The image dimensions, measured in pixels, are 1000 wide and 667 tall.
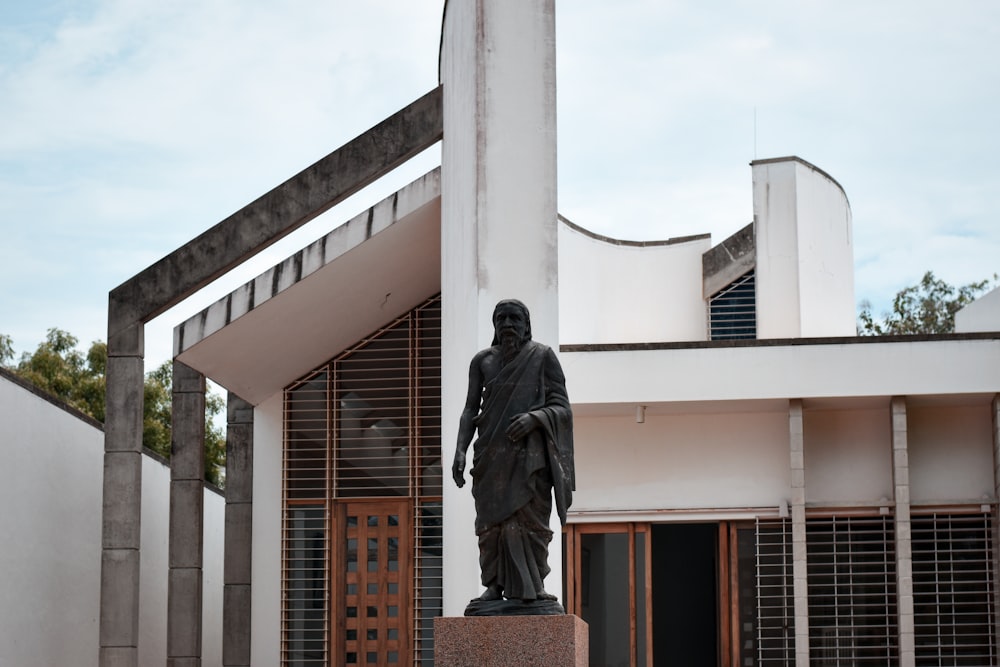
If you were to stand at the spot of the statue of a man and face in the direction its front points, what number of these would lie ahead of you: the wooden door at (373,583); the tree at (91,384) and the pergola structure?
0

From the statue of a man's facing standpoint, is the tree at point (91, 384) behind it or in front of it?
behind

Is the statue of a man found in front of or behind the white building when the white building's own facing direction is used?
in front

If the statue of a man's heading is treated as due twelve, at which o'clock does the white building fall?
The white building is roughly at 6 o'clock from the statue of a man.

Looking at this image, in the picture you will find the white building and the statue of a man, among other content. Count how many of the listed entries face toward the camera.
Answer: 2

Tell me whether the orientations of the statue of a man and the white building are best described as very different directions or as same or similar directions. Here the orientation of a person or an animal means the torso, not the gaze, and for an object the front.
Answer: same or similar directions

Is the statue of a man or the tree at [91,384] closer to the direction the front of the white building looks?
the statue of a man

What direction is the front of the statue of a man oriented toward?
toward the camera

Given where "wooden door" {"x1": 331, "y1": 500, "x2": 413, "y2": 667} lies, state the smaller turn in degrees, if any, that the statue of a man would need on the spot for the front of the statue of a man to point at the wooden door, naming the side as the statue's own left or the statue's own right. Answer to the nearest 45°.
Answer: approximately 180°

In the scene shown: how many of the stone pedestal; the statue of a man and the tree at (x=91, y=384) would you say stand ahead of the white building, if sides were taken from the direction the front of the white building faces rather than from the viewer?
2

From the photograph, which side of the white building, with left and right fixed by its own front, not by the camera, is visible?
front
